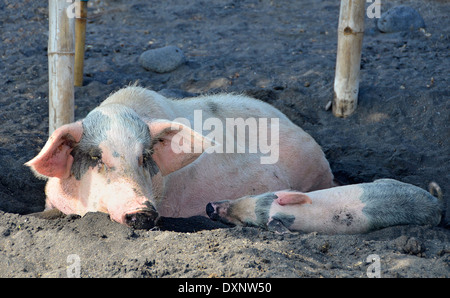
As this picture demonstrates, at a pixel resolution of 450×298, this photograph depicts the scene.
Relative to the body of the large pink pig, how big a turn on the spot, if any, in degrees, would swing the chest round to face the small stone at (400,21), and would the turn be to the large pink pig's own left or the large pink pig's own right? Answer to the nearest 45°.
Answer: approximately 180°

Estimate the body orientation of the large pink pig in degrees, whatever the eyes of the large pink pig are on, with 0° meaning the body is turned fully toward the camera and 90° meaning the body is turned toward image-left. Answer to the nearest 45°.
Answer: approximately 45°

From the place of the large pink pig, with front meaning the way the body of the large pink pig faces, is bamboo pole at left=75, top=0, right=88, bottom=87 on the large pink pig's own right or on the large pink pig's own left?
on the large pink pig's own right

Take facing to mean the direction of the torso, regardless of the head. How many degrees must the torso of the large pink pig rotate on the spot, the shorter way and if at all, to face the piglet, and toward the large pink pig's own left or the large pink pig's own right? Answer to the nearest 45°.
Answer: approximately 135° to the large pink pig's own left

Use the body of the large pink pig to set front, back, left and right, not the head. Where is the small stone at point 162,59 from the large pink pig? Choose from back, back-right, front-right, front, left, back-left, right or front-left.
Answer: back-right

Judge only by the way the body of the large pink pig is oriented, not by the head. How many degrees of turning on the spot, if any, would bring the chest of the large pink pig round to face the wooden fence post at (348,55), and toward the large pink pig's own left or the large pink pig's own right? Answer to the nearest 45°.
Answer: approximately 180°

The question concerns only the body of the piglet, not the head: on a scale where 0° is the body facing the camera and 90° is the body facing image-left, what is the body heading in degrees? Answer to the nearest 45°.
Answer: approximately 90°

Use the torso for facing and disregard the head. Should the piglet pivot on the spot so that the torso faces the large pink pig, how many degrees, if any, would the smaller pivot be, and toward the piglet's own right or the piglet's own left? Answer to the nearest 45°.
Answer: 0° — it already faces it

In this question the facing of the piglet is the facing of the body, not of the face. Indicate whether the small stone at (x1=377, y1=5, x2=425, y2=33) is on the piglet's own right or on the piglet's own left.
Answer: on the piglet's own right

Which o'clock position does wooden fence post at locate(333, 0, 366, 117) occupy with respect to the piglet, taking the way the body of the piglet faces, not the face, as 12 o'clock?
The wooden fence post is roughly at 3 o'clock from the piglet.
